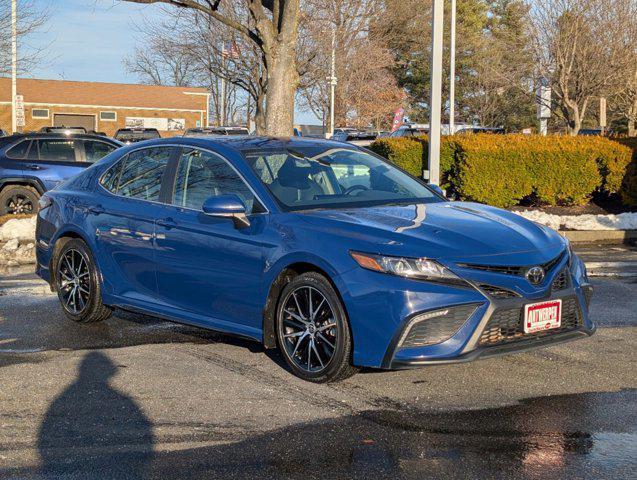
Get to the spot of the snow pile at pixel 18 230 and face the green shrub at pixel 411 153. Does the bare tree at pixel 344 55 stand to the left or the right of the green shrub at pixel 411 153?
left

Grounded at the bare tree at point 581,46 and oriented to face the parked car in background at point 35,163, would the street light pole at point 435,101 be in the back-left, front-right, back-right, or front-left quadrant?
front-left

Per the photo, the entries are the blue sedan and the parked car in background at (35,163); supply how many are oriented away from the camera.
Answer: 0

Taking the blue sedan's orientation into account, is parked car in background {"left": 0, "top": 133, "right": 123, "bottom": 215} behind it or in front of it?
behind

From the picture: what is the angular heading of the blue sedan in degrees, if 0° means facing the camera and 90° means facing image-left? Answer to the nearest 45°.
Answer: approximately 315°

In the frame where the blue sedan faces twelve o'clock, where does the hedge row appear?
The hedge row is roughly at 8 o'clock from the blue sedan.

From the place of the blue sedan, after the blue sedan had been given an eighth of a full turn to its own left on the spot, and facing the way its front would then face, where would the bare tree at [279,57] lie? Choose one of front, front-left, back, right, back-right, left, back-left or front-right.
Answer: left

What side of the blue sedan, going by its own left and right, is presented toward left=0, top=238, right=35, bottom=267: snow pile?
back

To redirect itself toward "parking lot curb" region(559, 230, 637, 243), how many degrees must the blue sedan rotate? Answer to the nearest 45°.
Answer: approximately 90° to its left

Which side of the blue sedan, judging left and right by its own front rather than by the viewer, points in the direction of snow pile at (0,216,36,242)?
back
